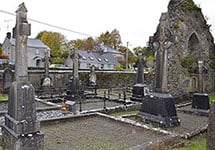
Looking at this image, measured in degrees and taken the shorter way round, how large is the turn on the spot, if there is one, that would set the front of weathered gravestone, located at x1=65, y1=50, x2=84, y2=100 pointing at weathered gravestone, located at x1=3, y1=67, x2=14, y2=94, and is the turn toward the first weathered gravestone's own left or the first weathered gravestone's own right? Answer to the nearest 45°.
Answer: approximately 90° to the first weathered gravestone's own right

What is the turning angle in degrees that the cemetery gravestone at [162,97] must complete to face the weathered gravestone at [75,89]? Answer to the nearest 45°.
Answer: approximately 90° to its right

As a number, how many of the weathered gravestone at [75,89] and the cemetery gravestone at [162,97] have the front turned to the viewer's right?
0

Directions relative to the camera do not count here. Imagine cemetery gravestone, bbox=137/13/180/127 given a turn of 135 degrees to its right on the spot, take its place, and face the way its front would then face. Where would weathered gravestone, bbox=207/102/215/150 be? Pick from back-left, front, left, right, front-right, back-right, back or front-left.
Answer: back

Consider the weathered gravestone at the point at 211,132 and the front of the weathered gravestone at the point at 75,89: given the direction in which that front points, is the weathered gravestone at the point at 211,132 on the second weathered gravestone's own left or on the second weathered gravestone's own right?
on the second weathered gravestone's own left

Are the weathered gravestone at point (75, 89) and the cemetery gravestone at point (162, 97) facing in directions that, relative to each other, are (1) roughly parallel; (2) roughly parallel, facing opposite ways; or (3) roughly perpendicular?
roughly parallel

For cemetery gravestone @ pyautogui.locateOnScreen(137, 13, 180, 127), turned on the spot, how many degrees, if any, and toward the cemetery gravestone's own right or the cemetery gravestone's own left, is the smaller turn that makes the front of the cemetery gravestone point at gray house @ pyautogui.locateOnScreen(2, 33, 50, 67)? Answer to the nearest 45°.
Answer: approximately 90° to the cemetery gravestone's own right

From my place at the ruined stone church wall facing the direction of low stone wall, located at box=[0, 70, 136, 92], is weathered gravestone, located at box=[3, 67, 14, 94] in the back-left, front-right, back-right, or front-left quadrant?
front-left

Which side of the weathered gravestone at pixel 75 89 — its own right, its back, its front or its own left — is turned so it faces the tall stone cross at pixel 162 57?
left

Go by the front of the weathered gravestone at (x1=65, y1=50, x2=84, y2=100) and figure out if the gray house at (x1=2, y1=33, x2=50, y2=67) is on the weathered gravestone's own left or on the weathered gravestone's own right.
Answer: on the weathered gravestone's own right
